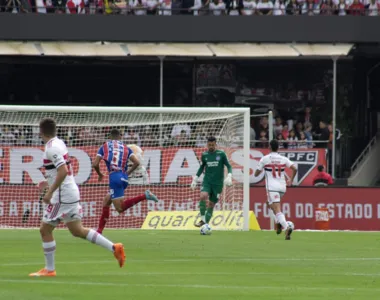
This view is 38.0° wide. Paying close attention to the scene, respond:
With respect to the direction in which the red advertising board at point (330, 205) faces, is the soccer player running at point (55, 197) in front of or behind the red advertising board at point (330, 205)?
in front

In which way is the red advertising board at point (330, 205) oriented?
toward the camera

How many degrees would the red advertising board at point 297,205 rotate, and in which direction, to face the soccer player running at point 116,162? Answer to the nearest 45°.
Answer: approximately 45° to its right

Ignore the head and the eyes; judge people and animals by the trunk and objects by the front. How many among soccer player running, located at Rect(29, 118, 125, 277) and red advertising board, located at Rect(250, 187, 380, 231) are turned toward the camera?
1

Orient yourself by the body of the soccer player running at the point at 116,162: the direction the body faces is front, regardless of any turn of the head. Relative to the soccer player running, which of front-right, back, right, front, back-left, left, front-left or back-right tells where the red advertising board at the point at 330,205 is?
right

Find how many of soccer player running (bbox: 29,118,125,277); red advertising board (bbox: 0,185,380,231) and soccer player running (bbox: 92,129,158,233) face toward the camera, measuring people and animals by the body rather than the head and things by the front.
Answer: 1

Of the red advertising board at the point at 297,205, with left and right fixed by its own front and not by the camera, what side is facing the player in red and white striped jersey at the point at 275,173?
front

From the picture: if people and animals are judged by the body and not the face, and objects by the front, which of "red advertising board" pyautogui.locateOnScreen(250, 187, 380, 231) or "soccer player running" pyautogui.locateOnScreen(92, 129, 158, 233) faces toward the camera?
the red advertising board

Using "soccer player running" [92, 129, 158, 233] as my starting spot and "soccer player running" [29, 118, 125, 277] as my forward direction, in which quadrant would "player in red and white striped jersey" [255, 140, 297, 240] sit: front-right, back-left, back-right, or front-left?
back-left

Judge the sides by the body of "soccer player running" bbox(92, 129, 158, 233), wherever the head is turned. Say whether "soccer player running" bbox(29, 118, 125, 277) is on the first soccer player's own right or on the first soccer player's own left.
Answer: on the first soccer player's own left
